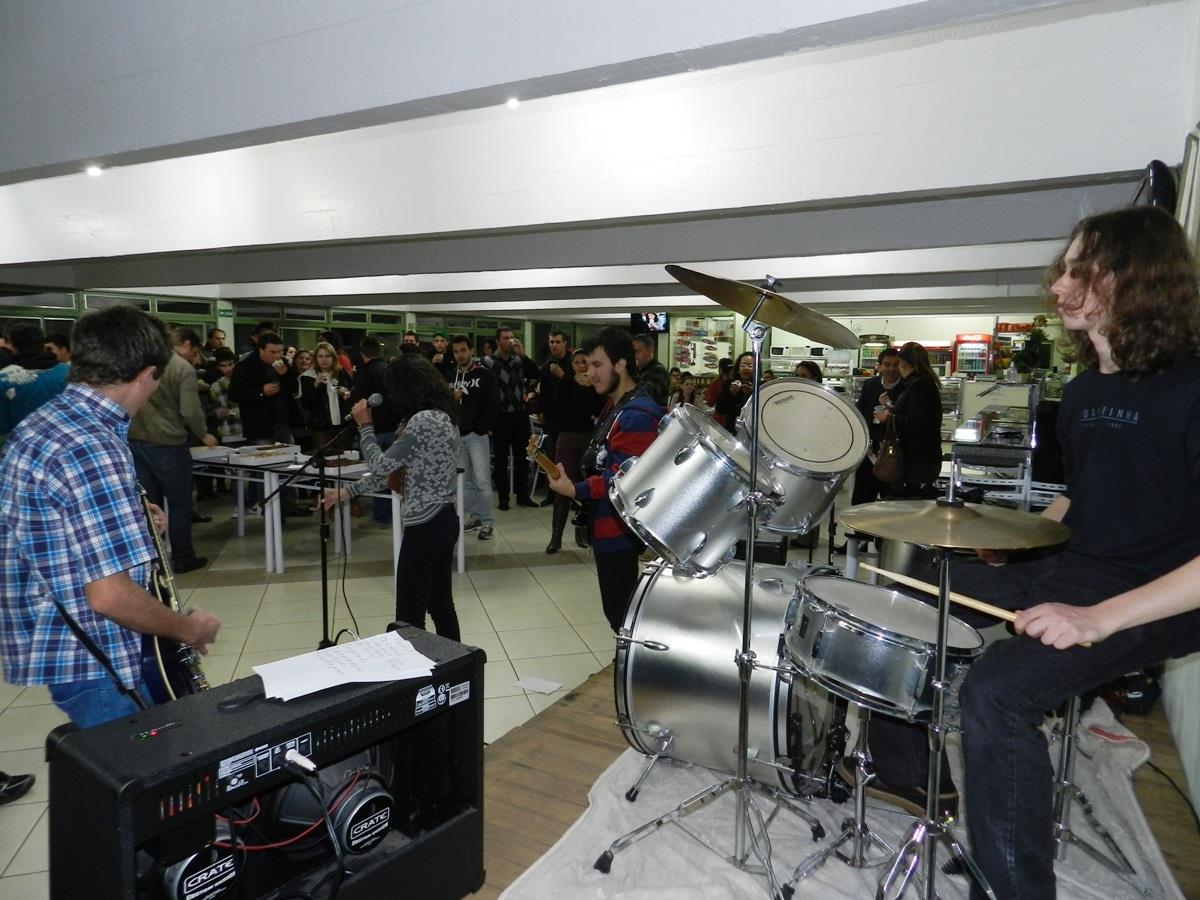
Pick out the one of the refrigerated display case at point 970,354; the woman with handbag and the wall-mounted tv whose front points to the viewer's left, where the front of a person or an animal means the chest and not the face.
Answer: the woman with handbag

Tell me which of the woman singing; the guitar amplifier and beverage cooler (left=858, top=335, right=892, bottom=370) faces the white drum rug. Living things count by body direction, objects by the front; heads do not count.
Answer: the beverage cooler

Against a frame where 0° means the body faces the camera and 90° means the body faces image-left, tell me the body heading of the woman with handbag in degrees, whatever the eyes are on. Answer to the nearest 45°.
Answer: approximately 90°

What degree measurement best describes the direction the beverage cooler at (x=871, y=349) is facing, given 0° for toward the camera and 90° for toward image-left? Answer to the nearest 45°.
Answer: approximately 0°

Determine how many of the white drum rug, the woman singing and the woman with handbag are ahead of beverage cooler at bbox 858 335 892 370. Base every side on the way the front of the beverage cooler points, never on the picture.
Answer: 3

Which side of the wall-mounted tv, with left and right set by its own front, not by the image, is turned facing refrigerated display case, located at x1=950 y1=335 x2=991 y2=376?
left

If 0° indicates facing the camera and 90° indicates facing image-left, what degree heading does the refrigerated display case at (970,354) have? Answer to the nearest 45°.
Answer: approximately 0°
